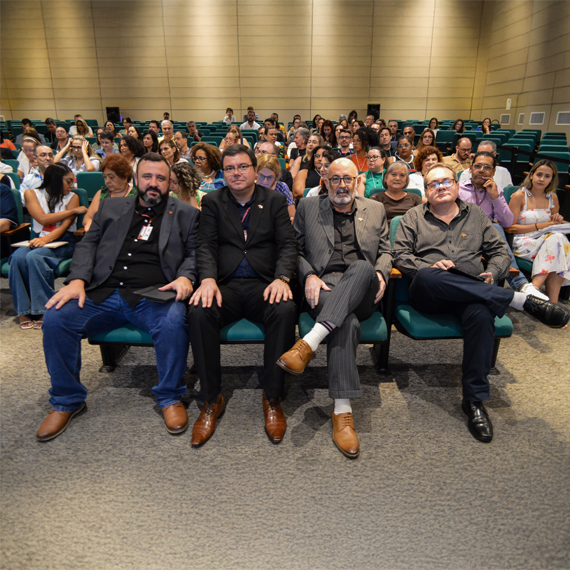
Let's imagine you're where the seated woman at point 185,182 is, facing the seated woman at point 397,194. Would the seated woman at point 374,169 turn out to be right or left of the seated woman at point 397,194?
left

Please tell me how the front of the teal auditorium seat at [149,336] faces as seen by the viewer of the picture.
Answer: facing the viewer

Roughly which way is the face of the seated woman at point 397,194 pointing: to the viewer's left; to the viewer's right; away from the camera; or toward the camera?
toward the camera

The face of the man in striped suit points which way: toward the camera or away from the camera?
toward the camera

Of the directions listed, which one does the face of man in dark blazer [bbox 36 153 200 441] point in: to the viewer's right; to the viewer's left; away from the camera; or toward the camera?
toward the camera

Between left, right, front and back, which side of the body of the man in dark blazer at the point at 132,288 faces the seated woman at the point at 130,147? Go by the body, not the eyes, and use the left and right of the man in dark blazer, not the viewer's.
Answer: back

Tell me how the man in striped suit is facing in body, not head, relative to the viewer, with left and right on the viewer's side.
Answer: facing the viewer

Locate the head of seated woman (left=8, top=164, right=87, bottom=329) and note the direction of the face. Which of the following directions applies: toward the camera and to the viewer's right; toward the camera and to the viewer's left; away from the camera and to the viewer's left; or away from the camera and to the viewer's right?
toward the camera and to the viewer's right

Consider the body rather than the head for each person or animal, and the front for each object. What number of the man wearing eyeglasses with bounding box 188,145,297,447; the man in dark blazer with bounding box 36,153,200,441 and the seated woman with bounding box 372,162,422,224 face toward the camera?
3

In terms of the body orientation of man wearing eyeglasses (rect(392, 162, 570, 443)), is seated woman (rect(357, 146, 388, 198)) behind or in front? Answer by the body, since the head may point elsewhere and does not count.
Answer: behind

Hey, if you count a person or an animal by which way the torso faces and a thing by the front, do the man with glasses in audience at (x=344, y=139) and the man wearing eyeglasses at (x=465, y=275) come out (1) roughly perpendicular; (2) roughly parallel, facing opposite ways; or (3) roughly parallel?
roughly parallel

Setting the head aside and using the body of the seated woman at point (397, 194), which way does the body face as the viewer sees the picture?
toward the camera

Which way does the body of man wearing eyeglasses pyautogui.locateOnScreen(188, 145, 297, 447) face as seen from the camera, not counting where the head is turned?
toward the camera

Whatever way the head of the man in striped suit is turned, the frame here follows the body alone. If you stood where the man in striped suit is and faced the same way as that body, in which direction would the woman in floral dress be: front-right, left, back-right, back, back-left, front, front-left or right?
back-left

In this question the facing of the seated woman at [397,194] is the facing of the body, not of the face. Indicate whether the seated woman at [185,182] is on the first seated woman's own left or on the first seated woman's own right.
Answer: on the first seated woman's own right
